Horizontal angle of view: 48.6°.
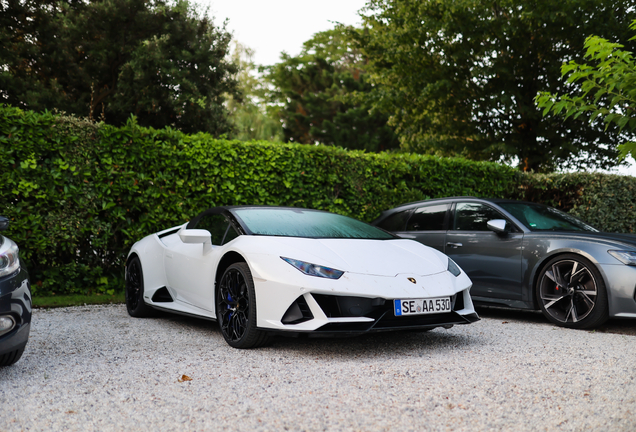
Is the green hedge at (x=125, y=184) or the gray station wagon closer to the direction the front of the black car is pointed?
the gray station wagon

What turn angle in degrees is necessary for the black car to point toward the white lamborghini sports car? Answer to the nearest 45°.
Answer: approximately 45° to its left

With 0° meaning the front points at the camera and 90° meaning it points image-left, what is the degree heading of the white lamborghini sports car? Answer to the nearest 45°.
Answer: approximately 315°

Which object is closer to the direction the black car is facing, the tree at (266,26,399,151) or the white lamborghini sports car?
the white lamborghini sports car

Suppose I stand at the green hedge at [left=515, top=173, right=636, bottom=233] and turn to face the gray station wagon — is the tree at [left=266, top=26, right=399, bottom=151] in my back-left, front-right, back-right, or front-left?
back-right

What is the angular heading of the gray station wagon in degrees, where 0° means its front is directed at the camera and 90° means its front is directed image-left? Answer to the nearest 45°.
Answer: approximately 315°

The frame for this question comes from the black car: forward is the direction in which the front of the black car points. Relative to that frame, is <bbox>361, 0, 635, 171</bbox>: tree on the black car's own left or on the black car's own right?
on the black car's own left

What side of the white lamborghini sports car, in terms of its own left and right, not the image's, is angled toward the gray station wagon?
left
